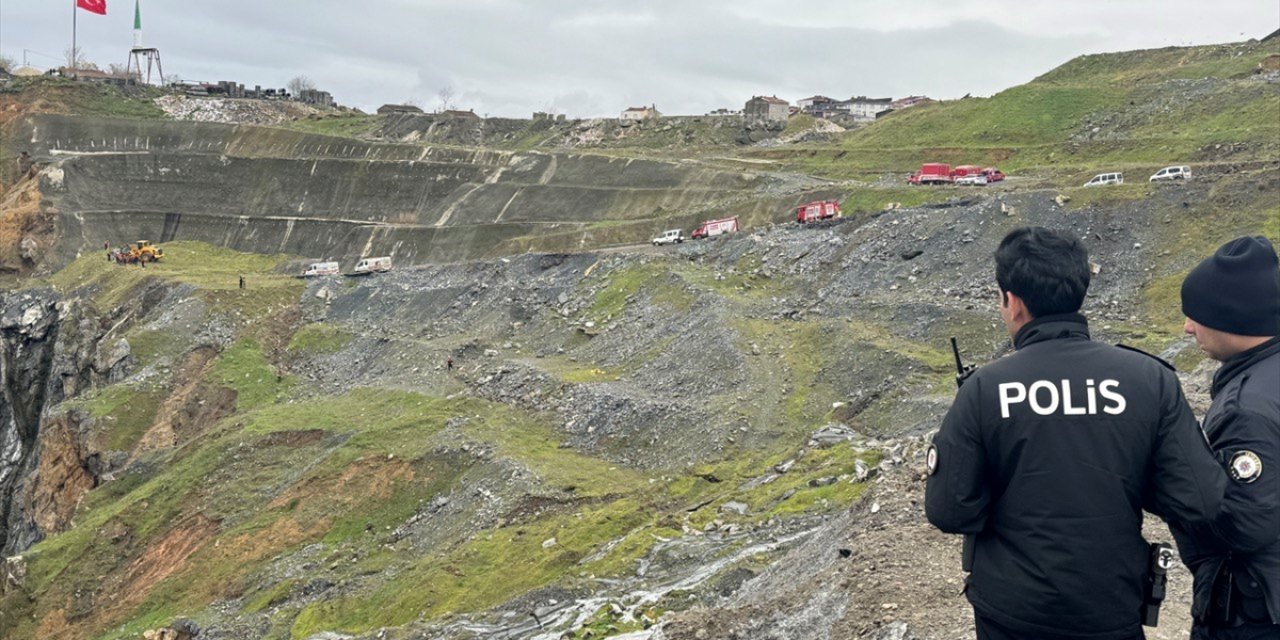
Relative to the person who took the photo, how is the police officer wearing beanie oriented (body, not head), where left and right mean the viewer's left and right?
facing to the left of the viewer

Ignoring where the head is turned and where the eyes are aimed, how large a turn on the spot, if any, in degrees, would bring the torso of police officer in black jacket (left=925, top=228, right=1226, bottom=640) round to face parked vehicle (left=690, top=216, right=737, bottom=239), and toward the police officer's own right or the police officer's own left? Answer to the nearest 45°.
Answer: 0° — they already face it

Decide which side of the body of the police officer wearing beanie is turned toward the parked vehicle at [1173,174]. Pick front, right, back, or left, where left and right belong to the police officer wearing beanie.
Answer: right

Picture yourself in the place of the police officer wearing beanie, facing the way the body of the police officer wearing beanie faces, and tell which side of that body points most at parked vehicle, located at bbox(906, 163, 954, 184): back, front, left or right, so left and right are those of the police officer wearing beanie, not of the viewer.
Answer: right

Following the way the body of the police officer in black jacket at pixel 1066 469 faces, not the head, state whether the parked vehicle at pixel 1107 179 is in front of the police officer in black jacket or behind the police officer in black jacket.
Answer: in front

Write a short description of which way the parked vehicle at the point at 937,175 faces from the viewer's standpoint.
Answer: facing to the left of the viewer

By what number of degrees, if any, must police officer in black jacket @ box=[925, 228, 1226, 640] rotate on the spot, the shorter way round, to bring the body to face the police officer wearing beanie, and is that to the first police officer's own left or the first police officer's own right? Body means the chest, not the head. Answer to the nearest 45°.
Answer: approximately 45° to the first police officer's own right

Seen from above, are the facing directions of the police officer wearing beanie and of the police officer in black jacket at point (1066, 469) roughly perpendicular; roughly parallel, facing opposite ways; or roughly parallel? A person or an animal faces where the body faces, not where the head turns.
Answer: roughly perpendicular

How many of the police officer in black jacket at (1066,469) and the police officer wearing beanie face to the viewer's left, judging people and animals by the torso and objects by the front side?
1

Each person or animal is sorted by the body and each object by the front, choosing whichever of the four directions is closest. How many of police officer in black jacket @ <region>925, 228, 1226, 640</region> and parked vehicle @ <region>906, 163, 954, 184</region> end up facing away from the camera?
1

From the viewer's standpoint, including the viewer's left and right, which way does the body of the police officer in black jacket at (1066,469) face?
facing away from the viewer

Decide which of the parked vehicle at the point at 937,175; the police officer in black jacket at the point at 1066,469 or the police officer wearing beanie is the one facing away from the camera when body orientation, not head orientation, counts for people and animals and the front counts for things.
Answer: the police officer in black jacket

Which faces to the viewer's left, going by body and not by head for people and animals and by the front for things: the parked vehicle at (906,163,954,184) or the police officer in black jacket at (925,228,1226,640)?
the parked vehicle

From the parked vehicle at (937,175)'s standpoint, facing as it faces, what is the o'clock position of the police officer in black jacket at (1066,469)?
The police officer in black jacket is roughly at 9 o'clock from the parked vehicle.

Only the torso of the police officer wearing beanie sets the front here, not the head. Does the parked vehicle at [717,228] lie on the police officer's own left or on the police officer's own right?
on the police officer's own right
